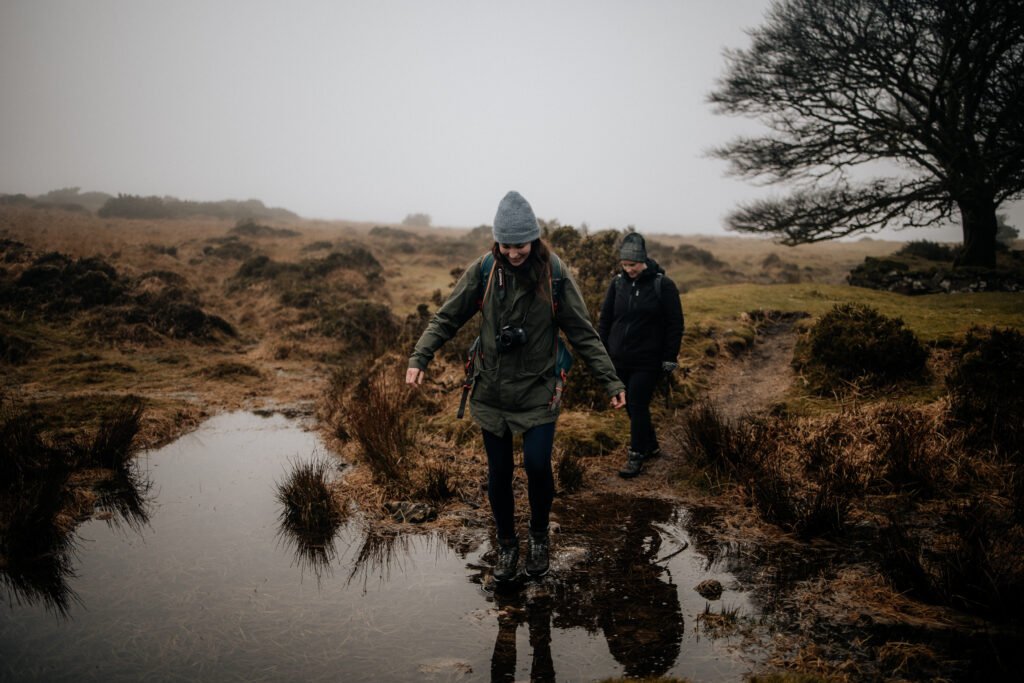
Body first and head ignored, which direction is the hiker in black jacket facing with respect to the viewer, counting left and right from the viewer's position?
facing the viewer and to the left of the viewer

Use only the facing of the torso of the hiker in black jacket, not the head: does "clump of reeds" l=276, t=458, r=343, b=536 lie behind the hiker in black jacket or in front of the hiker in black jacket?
in front

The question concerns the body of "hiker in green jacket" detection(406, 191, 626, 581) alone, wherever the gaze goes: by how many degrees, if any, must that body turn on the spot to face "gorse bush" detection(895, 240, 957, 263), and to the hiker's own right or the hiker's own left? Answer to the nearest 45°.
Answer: approximately 135° to the hiker's own left

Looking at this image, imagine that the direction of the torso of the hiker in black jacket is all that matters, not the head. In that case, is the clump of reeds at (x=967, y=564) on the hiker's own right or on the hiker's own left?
on the hiker's own left

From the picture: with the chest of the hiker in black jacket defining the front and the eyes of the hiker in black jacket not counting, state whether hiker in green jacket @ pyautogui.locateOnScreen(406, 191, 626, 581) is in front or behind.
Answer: in front

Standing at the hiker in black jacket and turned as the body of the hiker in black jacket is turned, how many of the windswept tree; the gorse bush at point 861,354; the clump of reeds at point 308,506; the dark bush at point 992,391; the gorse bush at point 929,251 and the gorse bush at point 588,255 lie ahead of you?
1

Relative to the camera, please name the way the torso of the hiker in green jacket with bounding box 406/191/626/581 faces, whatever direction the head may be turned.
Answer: toward the camera

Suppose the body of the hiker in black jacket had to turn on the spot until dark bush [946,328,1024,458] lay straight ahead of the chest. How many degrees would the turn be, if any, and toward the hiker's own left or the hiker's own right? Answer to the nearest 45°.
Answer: approximately 135° to the hiker's own left

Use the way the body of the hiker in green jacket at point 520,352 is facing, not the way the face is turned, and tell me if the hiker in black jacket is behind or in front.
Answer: behind

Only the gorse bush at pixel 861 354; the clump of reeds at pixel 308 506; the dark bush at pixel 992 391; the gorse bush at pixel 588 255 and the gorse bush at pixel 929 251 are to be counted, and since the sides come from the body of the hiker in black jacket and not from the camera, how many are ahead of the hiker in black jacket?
1

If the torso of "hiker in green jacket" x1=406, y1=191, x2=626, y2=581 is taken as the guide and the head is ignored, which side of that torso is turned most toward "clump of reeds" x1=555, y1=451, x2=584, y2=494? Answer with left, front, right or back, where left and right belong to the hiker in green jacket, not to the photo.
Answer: back

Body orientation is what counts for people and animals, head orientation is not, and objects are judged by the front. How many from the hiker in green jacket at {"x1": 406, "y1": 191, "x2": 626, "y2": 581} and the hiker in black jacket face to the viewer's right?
0

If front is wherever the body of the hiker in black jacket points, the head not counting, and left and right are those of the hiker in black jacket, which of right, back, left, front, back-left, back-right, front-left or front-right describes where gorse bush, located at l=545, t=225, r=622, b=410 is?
back-right

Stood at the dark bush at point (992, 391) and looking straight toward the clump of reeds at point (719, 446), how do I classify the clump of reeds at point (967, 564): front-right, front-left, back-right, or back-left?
front-left
